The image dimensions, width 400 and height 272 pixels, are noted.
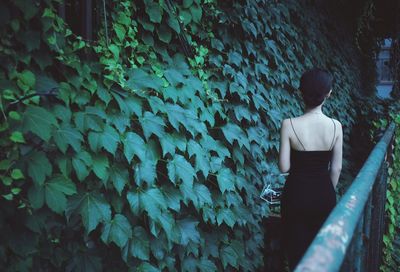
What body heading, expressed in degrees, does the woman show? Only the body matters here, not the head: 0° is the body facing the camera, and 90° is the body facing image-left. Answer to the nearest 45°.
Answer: approximately 180°
